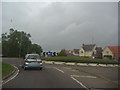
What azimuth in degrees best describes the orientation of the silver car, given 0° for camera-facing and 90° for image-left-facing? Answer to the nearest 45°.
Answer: approximately 180°
